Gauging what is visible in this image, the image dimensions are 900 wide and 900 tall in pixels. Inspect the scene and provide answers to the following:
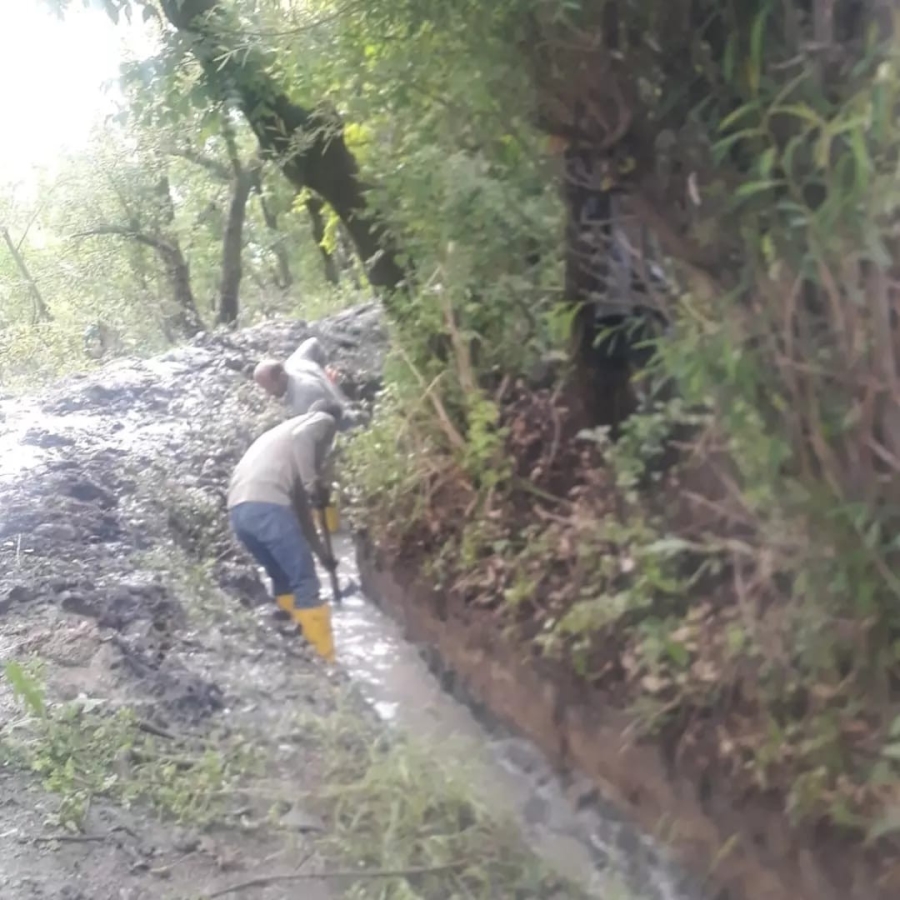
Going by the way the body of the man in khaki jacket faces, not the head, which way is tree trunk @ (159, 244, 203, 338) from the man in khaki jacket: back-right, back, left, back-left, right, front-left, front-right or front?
left

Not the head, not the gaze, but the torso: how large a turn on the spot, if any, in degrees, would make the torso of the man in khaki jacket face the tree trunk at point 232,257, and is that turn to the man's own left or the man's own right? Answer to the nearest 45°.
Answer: approximately 90° to the man's own left

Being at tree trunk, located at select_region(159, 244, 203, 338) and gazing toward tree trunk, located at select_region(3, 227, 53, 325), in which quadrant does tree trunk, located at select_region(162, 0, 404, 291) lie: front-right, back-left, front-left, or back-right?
back-left

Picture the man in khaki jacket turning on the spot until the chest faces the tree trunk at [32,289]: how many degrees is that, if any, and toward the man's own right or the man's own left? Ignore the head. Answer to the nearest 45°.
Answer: approximately 90° to the man's own left

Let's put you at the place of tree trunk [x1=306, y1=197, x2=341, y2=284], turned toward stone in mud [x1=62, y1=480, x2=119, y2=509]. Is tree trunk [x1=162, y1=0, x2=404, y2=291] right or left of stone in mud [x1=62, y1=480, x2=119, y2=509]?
left

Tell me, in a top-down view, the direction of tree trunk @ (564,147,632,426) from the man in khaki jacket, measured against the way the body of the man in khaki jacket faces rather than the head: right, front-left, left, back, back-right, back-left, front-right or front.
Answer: front-right
